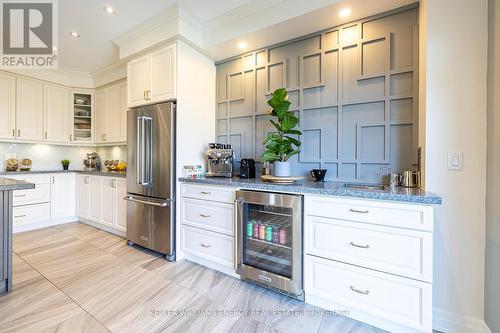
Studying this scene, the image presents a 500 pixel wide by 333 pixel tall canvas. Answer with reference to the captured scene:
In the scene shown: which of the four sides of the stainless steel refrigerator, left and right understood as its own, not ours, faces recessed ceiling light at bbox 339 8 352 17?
left

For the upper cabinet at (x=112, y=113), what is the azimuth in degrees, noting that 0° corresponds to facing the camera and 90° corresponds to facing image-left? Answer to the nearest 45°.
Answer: approximately 45°

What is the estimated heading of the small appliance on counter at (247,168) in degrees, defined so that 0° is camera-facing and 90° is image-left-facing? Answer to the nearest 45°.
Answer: approximately 45°

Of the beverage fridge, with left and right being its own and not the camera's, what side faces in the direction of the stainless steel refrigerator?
right

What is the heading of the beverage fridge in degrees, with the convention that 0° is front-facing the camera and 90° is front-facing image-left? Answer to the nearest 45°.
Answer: approximately 45°

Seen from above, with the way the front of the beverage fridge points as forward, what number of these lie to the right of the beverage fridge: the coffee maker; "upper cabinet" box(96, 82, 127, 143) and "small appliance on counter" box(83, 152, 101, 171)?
3

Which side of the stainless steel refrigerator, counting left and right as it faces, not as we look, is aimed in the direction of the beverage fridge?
left

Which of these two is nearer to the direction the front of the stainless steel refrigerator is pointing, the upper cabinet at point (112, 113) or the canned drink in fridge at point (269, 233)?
the canned drink in fridge
